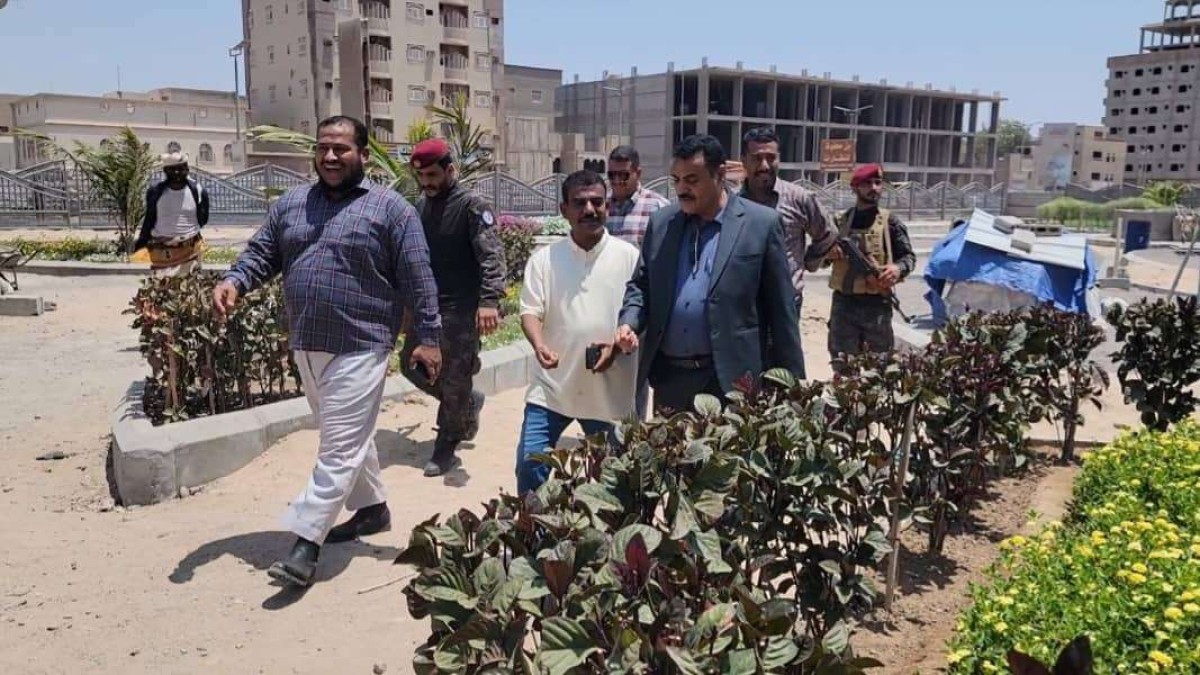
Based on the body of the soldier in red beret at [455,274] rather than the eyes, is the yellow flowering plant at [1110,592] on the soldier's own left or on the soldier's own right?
on the soldier's own left

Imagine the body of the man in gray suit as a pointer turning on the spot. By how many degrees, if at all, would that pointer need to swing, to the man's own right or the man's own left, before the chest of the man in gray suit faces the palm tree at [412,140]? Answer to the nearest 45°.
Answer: approximately 90° to the man's own right

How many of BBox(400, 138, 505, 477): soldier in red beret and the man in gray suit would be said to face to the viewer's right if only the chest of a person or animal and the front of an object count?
0

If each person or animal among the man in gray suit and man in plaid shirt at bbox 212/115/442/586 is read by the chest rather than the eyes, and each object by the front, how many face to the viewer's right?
0

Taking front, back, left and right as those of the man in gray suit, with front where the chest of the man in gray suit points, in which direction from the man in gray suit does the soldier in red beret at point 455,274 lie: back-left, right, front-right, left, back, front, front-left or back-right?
right

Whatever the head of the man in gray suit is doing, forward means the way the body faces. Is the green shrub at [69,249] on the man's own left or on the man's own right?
on the man's own right

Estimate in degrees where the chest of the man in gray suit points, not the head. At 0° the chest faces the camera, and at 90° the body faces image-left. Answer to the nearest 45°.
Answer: approximately 45°

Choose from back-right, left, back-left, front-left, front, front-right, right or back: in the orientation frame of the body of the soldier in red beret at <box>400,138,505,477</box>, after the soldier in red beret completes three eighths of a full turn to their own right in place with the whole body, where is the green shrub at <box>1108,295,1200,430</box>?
right
